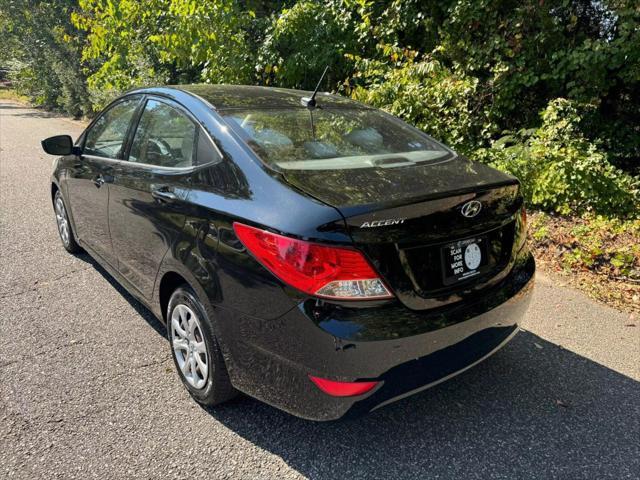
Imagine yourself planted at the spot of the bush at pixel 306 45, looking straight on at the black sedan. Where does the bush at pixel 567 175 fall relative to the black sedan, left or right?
left

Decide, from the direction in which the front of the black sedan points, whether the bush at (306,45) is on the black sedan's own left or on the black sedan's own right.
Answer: on the black sedan's own right

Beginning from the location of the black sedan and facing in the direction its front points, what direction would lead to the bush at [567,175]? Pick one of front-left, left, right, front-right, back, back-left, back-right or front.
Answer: right

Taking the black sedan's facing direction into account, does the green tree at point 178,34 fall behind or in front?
in front

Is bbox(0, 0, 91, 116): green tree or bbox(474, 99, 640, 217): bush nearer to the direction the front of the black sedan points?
the green tree

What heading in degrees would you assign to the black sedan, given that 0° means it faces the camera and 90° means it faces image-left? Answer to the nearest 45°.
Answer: approximately 135°

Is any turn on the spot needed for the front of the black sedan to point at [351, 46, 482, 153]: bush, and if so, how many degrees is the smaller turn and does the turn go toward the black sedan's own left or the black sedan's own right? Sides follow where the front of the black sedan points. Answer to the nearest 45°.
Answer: approximately 45° to the black sedan's own right
